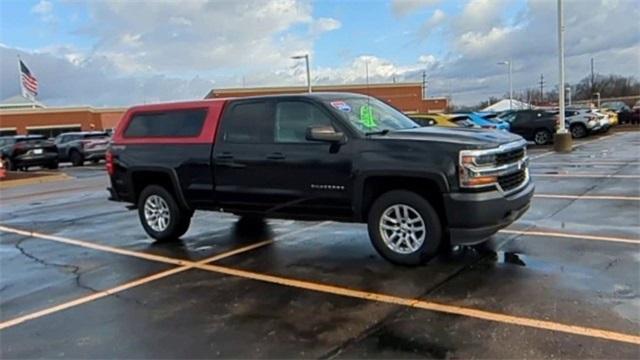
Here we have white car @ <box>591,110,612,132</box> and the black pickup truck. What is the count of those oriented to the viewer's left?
0

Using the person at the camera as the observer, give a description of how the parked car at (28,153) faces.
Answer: facing away from the viewer and to the left of the viewer

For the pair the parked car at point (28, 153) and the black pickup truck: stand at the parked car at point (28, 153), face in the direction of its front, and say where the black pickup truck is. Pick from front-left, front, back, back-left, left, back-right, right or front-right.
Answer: back-left

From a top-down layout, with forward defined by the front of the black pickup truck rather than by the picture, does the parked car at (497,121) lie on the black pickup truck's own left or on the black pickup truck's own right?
on the black pickup truck's own left

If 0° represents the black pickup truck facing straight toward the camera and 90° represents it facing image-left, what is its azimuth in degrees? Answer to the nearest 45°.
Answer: approximately 315°

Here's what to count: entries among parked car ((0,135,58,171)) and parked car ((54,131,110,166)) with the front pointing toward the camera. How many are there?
0

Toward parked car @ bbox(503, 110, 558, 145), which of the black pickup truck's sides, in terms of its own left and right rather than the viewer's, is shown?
left

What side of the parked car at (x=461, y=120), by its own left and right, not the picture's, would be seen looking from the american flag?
back

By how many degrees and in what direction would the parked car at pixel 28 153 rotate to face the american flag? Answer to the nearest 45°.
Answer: approximately 45° to its right
